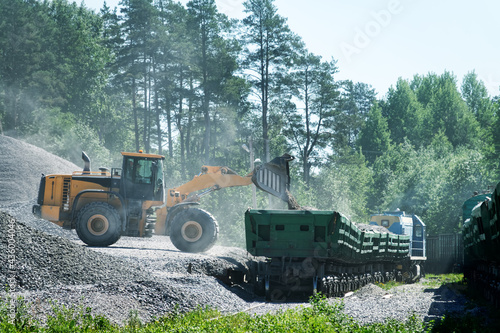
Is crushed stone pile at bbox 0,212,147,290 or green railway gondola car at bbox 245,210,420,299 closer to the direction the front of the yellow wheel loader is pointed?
the green railway gondola car

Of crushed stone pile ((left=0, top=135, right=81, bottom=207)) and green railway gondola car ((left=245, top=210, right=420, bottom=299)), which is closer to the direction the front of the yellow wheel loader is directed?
the green railway gondola car

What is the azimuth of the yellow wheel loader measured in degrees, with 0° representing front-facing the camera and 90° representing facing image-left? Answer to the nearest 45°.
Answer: approximately 270°

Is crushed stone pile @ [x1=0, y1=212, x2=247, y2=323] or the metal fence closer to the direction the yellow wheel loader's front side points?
the metal fence

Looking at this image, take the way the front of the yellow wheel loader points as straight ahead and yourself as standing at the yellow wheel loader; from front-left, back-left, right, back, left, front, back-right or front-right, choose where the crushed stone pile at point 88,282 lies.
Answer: right

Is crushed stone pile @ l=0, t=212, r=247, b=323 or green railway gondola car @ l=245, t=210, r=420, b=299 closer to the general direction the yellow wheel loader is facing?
the green railway gondola car

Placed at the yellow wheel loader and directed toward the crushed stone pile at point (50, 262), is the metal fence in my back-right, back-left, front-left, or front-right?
back-left

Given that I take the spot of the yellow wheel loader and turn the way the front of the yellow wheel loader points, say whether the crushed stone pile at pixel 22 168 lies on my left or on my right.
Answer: on my left

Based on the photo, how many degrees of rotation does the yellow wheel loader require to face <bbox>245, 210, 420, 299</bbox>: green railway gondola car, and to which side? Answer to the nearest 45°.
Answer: approximately 45° to its right

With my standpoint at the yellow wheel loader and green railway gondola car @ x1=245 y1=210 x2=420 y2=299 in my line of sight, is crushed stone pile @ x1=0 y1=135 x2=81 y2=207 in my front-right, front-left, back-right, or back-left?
back-left

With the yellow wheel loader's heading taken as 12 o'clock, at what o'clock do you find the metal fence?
The metal fence is roughly at 11 o'clock from the yellow wheel loader.

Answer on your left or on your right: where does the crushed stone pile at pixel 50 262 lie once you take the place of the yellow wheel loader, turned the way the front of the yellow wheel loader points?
on your right
